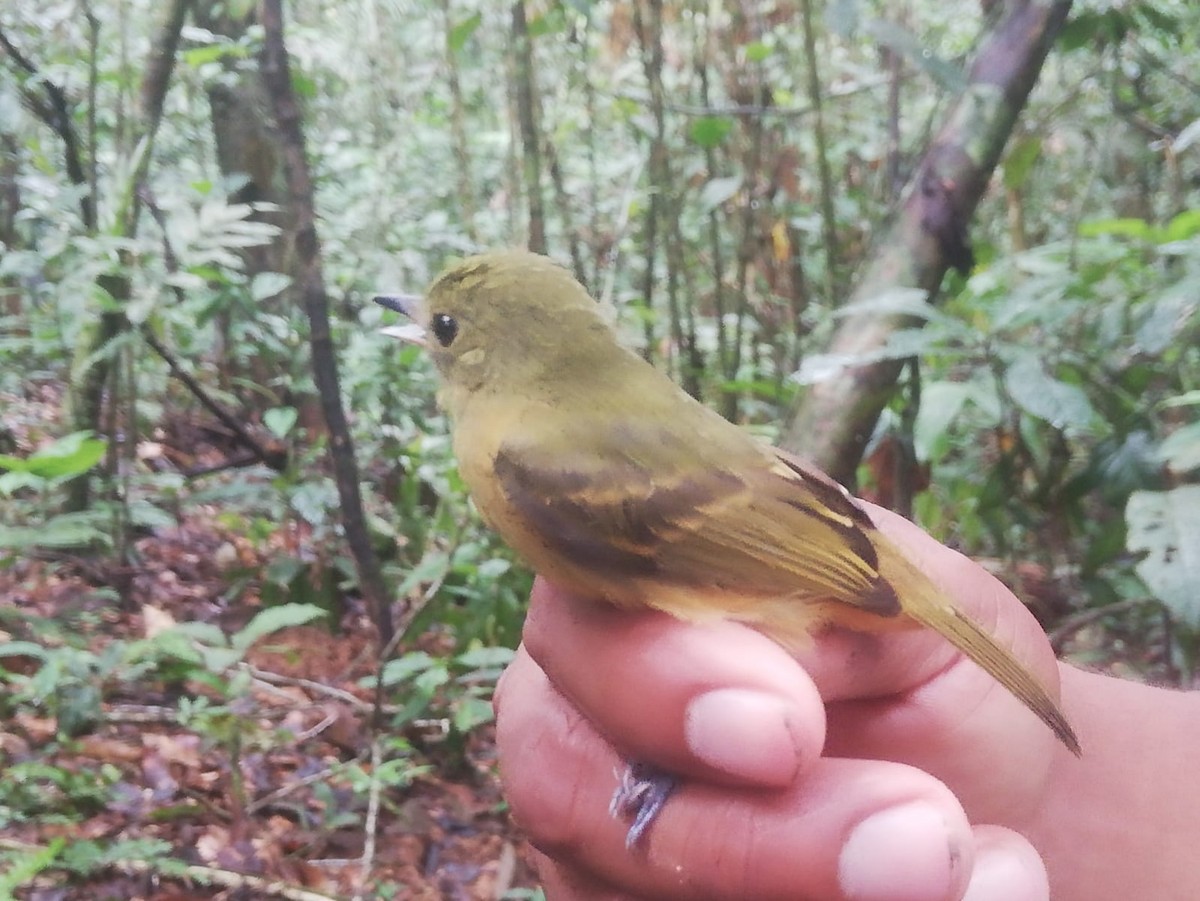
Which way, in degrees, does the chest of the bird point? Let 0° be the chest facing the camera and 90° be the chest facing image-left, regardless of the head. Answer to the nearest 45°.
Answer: approximately 90°

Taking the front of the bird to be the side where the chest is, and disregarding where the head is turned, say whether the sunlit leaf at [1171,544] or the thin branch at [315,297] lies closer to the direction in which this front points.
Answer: the thin branch

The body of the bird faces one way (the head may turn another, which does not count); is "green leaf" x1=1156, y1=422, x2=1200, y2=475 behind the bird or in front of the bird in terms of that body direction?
behind

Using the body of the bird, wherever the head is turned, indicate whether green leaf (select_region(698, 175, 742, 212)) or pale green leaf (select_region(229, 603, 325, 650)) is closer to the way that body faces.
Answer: the pale green leaf

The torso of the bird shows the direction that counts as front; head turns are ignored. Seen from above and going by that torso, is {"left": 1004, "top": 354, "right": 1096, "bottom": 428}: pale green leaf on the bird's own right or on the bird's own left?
on the bird's own right

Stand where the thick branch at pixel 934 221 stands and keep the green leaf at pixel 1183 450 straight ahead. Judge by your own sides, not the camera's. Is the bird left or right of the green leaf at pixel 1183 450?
right

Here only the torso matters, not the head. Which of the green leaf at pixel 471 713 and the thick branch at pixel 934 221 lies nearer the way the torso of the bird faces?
the green leaf
